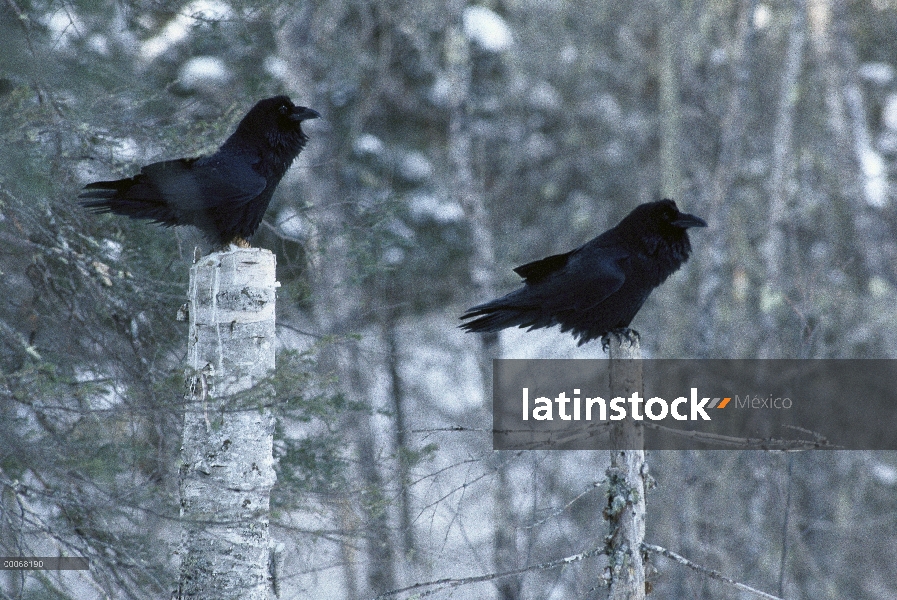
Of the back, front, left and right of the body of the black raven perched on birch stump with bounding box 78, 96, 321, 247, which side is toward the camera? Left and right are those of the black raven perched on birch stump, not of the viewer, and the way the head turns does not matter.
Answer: right

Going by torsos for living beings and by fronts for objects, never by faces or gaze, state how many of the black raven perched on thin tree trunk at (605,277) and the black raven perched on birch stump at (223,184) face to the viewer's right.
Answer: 2

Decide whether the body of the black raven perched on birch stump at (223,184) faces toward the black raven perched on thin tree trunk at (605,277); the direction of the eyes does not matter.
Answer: yes

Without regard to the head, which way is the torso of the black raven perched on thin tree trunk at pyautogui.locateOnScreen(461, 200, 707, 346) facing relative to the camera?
to the viewer's right

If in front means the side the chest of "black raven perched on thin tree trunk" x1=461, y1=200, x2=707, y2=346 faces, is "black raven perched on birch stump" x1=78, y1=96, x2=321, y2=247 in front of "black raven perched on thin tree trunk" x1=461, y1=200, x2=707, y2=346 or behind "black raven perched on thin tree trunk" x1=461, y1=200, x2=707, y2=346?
behind

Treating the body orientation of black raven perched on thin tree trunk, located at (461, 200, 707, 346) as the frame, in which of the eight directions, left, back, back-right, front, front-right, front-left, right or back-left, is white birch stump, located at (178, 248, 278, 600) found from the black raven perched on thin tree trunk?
back-right
